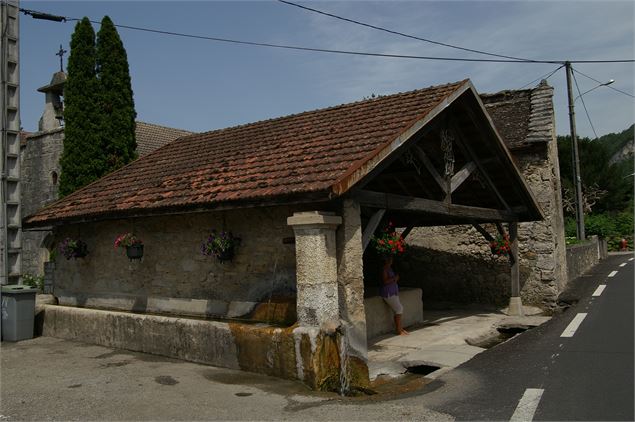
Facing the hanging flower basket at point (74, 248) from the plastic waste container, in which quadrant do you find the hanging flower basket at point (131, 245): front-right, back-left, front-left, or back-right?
front-right

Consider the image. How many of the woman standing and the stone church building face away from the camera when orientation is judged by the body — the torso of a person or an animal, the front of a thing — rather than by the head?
0

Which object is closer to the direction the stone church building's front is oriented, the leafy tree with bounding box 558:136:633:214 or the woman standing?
the woman standing

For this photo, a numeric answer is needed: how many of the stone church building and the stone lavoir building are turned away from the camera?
0

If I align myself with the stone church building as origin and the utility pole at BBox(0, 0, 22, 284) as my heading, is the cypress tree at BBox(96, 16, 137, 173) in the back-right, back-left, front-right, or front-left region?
front-left

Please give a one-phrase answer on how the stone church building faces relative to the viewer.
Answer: facing the viewer and to the left of the viewer

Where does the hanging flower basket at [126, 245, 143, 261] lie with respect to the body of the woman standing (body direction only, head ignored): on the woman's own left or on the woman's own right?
on the woman's own right

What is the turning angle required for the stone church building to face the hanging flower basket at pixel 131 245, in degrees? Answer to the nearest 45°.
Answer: approximately 45° to its left

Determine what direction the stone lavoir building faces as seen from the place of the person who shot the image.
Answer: facing the viewer and to the right of the viewer

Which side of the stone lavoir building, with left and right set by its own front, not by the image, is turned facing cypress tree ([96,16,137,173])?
back
